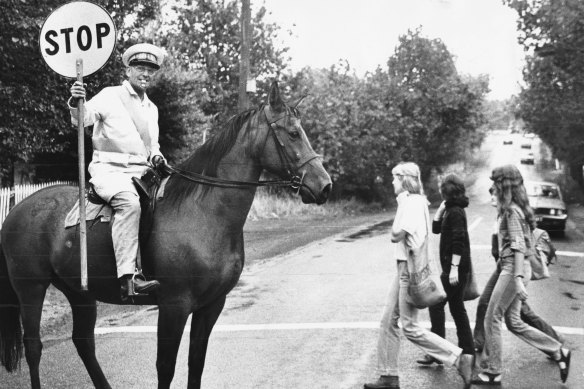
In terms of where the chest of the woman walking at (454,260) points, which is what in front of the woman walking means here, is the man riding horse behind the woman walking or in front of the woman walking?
in front

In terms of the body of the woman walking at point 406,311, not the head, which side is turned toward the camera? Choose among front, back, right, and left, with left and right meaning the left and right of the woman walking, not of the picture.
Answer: left

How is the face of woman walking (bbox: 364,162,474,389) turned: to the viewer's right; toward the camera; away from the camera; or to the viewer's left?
to the viewer's left

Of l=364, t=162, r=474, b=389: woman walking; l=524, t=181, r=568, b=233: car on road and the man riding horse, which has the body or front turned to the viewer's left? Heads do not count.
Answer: the woman walking

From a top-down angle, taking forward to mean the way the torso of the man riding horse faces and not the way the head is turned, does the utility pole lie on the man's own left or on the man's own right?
on the man's own left

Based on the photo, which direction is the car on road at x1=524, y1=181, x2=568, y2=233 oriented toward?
toward the camera

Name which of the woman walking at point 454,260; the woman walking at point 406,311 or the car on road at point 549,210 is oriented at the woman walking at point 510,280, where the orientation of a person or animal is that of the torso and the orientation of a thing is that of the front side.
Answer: the car on road

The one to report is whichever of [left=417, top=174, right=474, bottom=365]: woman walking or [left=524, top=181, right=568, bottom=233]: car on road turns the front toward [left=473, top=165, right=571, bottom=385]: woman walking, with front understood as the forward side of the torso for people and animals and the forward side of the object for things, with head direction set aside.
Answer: the car on road

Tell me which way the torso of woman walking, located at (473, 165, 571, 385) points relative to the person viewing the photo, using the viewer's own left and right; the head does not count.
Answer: facing to the left of the viewer

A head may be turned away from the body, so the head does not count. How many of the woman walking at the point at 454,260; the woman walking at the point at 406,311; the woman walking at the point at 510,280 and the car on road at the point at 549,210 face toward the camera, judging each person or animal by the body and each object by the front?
1

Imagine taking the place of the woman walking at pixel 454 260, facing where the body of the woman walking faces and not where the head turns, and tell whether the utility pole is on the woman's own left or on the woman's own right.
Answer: on the woman's own right

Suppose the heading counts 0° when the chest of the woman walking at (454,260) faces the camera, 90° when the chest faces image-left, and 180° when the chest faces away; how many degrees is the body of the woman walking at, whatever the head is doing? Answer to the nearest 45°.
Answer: approximately 90°

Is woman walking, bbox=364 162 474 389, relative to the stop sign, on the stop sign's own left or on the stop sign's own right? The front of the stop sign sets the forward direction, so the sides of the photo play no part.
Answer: on the stop sign's own left

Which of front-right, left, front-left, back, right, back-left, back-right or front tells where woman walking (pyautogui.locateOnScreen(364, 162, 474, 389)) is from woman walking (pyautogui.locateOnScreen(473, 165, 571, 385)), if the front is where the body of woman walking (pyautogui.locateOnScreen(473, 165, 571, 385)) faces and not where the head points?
front-left

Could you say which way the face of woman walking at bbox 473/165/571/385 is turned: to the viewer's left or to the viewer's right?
to the viewer's left

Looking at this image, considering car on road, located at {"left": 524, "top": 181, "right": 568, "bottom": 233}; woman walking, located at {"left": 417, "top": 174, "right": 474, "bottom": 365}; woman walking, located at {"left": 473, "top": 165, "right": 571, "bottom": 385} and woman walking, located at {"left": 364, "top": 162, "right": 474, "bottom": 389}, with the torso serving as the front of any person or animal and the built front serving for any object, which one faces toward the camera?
the car on road

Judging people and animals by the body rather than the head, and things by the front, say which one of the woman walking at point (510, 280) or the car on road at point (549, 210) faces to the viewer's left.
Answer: the woman walking

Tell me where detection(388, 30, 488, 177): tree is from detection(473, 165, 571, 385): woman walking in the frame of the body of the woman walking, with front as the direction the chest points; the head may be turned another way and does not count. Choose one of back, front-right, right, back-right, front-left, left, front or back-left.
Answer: right
